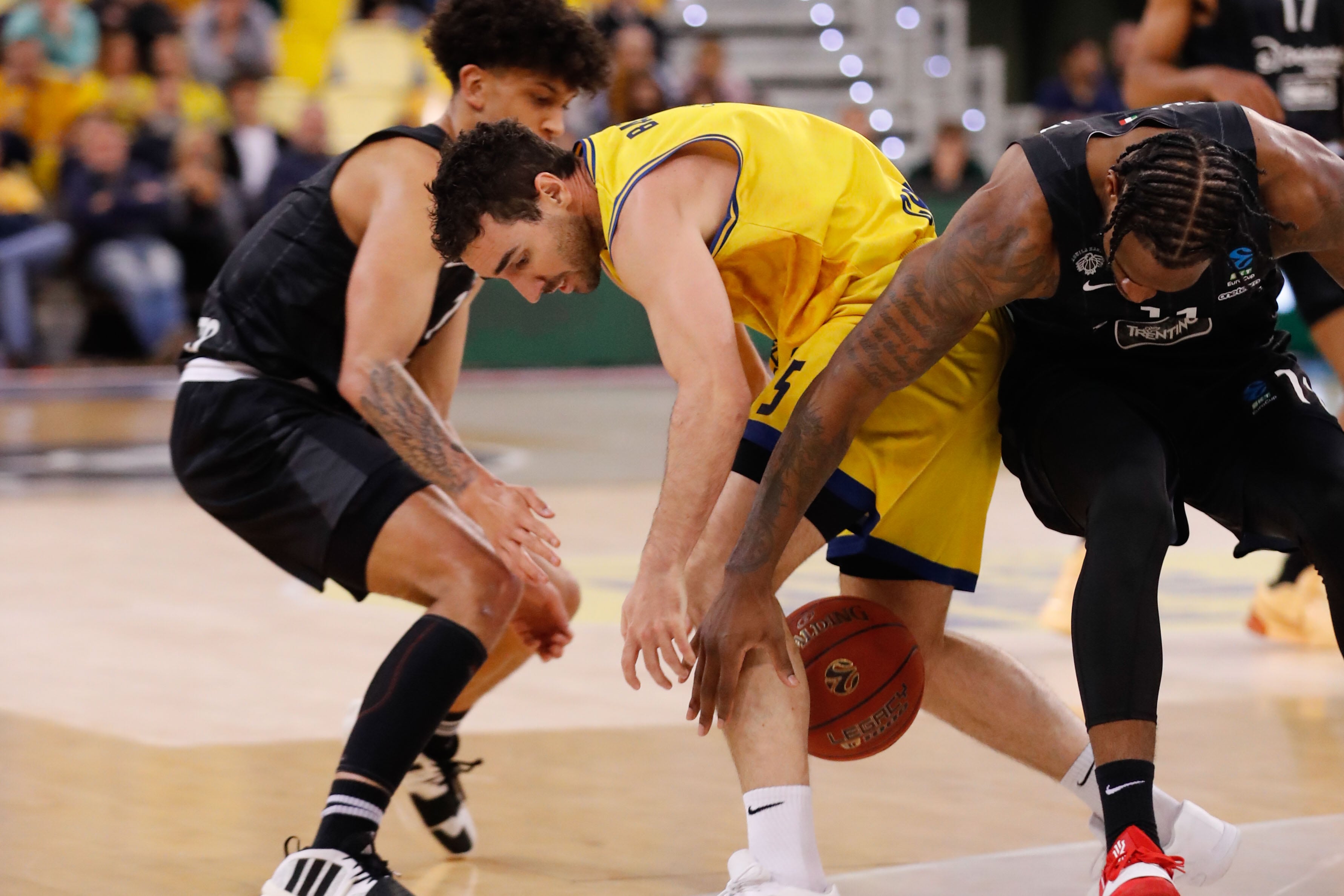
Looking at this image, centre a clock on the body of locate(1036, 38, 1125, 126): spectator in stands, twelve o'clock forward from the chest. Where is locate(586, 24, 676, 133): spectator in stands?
locate(586, 24, 676, 133): spectator in stands is roughly at 2 o'clock from locate(1036, 38, 1125, 126): spectator in stands.

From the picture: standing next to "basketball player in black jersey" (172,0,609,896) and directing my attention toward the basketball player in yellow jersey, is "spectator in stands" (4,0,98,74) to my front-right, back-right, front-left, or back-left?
back-left

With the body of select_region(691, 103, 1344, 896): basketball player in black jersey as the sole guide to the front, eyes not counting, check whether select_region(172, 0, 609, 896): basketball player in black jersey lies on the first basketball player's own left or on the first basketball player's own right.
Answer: on the first basketball player's own right

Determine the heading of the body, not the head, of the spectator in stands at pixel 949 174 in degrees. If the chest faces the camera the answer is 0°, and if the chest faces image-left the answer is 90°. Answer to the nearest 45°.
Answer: approximately 0°

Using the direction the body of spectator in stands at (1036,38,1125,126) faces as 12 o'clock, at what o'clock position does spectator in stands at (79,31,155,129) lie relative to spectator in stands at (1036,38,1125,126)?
spectator in stands at (79,31,155,129) is roughly at 2 o'clock from spectator in stands at (1036,38,1125,126).

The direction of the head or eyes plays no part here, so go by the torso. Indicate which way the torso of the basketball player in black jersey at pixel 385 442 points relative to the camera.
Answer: to the viewer's right

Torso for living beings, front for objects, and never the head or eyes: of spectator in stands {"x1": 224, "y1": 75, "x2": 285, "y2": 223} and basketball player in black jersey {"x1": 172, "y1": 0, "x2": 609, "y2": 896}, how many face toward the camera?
1
